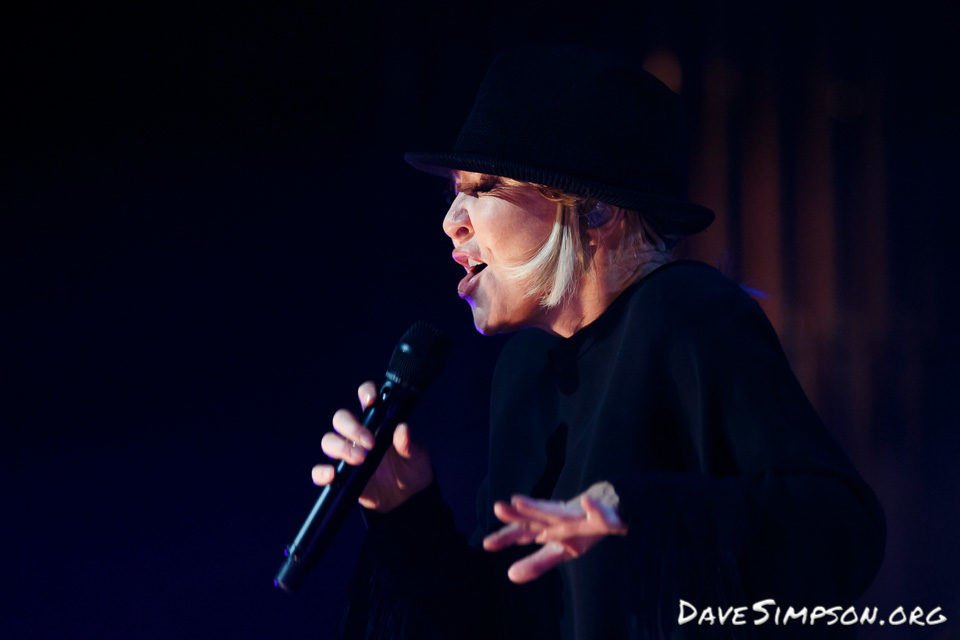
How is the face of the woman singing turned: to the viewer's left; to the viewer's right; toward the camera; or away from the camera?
to the viewer's left

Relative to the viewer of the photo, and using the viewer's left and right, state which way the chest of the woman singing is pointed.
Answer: facing the viewer and to the left of the viewer
